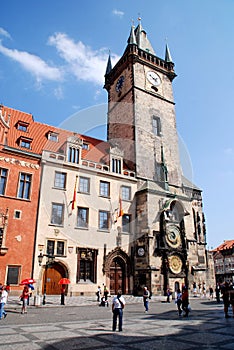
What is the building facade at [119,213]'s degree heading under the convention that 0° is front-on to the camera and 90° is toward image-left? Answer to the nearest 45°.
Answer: approximately 315°

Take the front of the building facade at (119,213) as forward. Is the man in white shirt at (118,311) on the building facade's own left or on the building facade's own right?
on the building facade's own right
